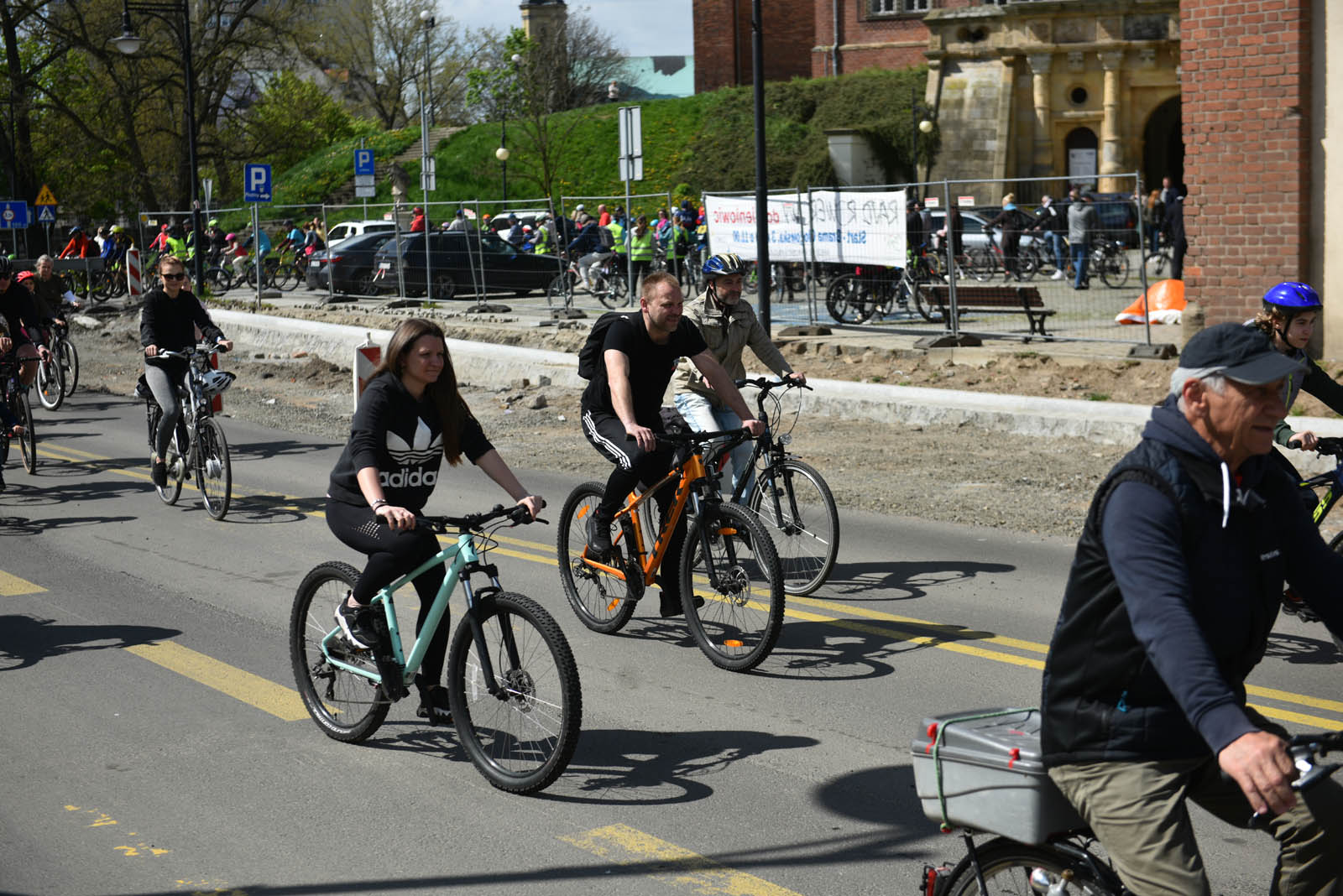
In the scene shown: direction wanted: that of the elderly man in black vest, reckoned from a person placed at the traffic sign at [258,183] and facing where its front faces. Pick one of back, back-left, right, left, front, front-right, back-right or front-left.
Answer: front

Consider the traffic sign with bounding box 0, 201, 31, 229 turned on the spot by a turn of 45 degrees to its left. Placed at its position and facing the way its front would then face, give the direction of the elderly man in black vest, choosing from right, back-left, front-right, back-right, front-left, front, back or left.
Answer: front-right

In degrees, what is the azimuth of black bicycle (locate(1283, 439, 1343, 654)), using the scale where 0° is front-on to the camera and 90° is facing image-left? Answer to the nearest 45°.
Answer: approximately 315°

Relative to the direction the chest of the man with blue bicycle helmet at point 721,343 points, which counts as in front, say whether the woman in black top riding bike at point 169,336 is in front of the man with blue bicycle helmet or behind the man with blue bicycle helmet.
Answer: behind

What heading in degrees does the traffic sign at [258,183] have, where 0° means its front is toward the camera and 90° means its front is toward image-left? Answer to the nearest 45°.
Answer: approximately 0°

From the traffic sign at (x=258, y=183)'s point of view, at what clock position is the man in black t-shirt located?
The man in black t-shirt is roughly at 12 o'clock from the traffic sign.

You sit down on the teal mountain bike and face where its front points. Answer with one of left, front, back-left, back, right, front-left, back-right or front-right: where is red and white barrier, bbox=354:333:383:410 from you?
back-left

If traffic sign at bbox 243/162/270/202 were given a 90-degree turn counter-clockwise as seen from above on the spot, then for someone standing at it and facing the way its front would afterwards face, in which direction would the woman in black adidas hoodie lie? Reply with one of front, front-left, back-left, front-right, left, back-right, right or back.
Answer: right
